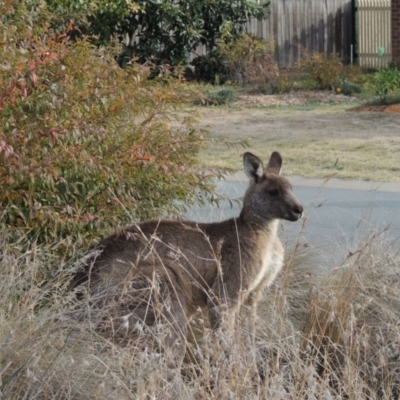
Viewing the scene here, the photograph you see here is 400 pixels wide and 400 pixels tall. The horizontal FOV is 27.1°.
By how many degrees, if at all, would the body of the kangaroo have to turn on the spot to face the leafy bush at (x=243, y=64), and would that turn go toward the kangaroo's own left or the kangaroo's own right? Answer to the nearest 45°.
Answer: approximately 90° to the kangaroo's own left

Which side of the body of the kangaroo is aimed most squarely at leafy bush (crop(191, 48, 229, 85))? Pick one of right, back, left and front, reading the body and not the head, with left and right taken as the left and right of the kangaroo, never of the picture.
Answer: left

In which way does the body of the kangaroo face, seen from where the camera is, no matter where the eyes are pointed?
to the viewer's right

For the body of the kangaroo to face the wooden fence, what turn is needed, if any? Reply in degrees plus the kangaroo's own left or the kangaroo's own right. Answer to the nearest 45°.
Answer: approximately 90° to the kangaroo's own left

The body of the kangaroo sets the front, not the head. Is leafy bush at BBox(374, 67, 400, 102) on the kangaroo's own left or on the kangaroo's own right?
on the kangaroo's own left

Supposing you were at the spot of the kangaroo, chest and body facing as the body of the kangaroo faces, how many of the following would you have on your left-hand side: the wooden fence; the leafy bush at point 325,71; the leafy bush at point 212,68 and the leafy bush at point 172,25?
4

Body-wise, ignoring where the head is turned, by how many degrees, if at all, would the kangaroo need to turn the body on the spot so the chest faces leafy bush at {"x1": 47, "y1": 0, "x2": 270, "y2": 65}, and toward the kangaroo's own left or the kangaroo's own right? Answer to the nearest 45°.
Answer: approximately 90° to the kangaroo's own left
